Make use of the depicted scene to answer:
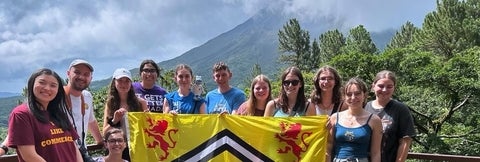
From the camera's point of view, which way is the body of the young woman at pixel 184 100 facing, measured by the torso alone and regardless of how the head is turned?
toward the camera

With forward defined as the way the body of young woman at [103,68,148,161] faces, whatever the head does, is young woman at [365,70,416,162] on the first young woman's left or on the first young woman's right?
on the first young woman's left

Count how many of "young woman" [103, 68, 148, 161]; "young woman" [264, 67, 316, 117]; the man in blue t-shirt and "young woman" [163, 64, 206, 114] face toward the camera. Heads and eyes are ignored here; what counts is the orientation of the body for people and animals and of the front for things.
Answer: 4

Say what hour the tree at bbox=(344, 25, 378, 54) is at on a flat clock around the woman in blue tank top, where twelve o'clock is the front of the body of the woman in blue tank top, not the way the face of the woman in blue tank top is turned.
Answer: The tree is roughly at 6 o'clock from the woman in blue tank top.

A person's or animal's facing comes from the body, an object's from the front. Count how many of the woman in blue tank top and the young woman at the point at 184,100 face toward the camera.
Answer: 2

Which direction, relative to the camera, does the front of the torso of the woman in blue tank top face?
toward the camera

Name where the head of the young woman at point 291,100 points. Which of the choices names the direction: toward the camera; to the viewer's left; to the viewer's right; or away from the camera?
toward the camera

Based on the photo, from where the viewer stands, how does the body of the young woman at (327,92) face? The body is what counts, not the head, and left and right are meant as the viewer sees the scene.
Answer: facing the viewer
